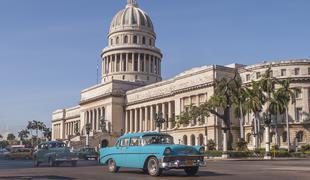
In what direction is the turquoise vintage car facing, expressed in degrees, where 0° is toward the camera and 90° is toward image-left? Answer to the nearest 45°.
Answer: approximately 315°

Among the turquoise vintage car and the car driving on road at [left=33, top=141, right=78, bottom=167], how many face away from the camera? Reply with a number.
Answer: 0

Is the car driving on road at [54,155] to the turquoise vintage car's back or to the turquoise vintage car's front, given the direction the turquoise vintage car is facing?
to the back
